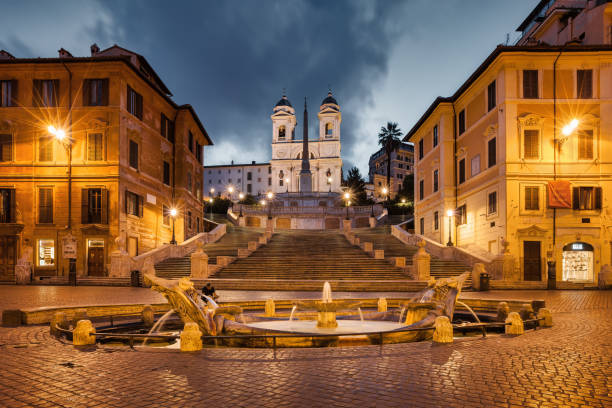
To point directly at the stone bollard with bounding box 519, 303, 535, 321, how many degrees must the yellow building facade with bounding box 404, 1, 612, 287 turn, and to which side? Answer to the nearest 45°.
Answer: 0° — it already faces it

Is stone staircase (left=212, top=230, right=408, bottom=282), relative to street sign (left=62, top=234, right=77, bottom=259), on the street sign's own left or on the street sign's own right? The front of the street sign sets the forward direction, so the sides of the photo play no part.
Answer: on the street sign's own left

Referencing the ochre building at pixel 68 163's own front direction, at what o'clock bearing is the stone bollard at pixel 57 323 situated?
The stone bollard is roughly at 12 o'clock from the ochre building.

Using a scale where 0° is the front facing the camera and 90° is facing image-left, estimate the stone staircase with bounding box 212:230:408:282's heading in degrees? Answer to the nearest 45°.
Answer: approximately 0°
